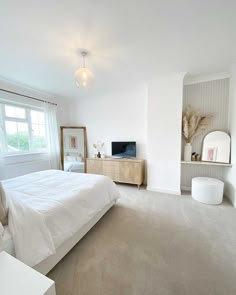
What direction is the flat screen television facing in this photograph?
toward the camera

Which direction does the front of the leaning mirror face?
toward the camera

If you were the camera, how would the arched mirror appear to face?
facing the viewer

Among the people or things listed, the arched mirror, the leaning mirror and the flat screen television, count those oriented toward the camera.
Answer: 3

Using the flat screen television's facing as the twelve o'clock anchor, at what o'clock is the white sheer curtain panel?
The white sheer curtain panel is roughly at 3 o'clock from the flat screen television.

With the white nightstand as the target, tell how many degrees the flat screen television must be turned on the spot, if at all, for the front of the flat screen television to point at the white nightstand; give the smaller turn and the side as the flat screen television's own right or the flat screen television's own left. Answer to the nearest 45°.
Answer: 0° — it already faces it

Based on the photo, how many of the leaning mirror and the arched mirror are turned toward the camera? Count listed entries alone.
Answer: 2

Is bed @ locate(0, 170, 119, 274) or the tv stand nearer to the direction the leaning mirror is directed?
the bed

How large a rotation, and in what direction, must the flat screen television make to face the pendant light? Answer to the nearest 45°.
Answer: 0° — it already faces it

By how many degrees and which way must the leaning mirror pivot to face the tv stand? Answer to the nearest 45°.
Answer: approximately 45° to its left

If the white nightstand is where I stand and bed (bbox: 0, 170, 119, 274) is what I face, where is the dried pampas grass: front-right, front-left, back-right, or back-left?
front-right

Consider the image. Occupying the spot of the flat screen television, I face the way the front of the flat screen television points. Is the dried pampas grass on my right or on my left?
on my left

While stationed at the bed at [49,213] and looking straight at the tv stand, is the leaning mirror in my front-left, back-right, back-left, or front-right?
front-left
